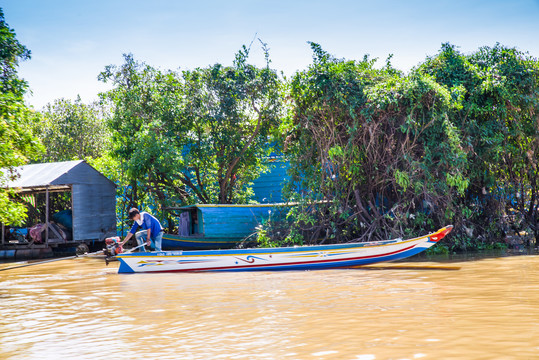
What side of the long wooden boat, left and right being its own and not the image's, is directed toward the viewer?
right

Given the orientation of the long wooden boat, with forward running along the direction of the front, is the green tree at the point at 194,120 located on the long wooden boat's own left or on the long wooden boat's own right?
on the long wooden boat's own left

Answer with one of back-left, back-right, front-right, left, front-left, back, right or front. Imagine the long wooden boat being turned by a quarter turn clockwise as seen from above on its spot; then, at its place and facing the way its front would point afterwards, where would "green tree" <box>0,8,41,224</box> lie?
right

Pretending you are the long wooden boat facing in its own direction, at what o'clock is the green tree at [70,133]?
The green tree is roughly at 8 o'clock from the long wooden boat.
